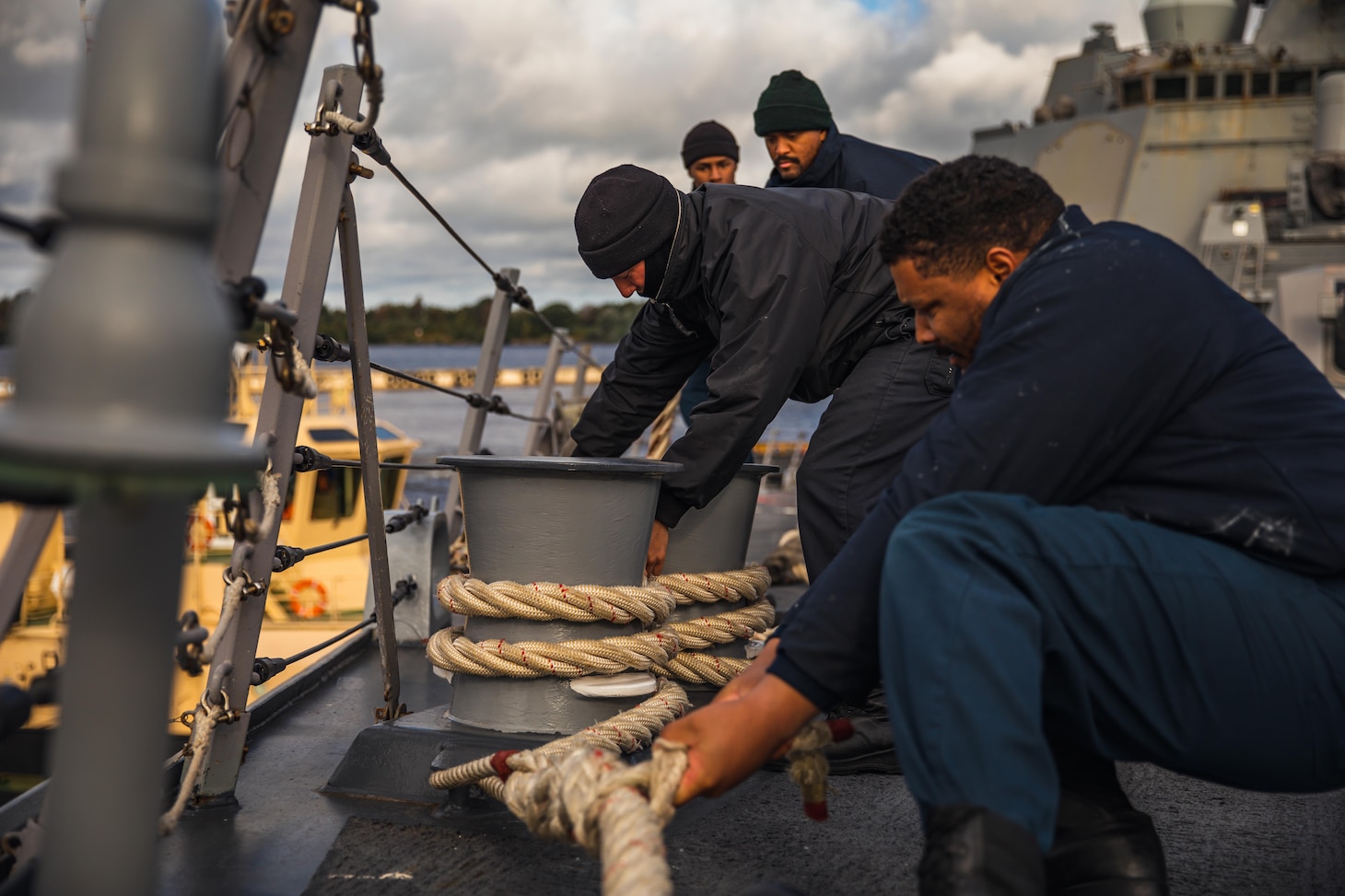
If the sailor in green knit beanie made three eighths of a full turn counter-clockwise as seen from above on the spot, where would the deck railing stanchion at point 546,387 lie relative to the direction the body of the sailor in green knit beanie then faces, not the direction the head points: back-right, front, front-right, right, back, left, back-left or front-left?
back-left

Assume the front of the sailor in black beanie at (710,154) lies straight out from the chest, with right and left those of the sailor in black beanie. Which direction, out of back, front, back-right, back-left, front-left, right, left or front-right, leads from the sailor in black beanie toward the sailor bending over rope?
front

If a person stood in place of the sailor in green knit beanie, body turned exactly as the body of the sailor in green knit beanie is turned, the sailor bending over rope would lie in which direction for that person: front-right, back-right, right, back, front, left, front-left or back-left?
front-left

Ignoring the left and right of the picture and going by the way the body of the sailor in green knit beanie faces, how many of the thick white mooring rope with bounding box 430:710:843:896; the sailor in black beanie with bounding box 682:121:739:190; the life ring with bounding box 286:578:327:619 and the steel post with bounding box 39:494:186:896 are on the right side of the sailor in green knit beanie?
2

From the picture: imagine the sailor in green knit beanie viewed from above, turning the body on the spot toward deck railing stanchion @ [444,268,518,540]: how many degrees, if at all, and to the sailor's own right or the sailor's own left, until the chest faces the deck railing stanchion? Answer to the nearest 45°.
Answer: approximately 45° to the sailor's own right

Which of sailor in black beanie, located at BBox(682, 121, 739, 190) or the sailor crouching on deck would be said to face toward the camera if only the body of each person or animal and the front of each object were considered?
the sailor in black beanie

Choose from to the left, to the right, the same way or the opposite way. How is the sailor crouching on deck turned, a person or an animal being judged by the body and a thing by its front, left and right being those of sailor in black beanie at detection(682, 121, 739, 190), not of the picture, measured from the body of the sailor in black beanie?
to the right

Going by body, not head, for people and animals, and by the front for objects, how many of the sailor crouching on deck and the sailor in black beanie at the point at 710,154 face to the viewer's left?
1

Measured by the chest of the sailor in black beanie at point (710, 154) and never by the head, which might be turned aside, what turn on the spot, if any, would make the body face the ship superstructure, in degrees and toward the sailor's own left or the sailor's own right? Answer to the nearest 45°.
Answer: approximately 135° to the sailor's own left

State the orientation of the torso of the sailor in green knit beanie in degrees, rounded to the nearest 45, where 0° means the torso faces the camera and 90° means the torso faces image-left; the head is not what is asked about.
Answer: approximately 45°

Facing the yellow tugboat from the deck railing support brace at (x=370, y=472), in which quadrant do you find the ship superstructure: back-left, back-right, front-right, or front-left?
front-right

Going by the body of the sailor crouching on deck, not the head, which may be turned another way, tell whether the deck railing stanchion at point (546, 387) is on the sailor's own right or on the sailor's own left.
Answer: on the sailor's own right

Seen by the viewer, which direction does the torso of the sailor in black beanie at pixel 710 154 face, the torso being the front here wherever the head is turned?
toward the camera

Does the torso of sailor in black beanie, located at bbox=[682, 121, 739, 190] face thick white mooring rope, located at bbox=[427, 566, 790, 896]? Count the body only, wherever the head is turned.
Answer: yes

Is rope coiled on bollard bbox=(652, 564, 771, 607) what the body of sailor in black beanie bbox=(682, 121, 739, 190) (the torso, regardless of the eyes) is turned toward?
yes

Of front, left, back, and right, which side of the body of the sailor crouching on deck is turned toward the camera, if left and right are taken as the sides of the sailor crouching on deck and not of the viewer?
left
